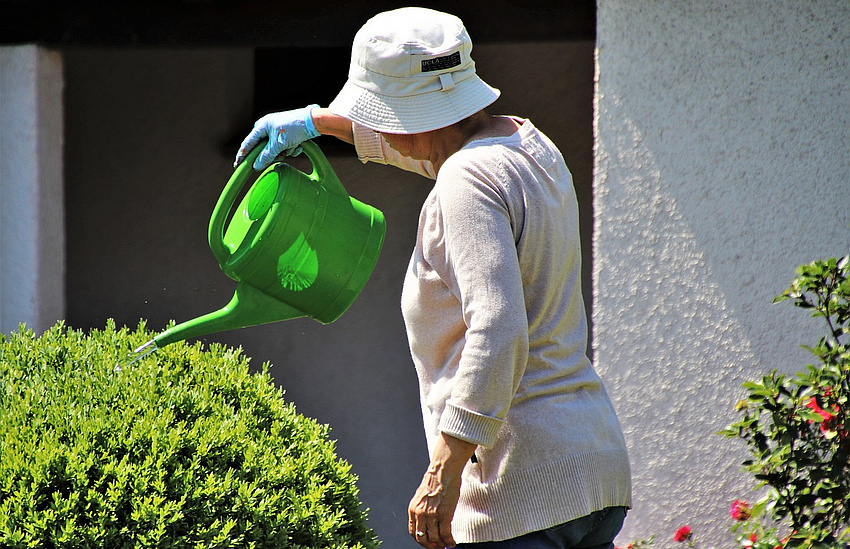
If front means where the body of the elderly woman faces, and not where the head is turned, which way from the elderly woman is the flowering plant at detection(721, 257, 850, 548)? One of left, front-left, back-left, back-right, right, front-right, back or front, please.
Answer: back-right

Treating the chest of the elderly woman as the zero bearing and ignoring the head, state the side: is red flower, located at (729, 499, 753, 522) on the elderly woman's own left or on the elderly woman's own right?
on the elderly woman's own right

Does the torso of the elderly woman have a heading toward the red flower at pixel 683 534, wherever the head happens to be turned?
no

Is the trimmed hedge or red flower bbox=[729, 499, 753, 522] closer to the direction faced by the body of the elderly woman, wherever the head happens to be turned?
the trimmed hedge

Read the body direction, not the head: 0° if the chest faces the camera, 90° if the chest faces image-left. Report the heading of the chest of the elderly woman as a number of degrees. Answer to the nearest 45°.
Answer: approximately 90°

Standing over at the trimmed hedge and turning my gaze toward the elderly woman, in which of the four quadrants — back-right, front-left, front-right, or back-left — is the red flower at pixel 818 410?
front-left

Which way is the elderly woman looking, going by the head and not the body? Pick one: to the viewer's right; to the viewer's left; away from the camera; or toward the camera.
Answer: to the viewer's left

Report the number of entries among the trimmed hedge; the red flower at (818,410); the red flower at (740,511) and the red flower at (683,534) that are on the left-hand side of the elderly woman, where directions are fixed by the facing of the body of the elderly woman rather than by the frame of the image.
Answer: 0

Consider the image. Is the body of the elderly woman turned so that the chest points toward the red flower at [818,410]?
no
